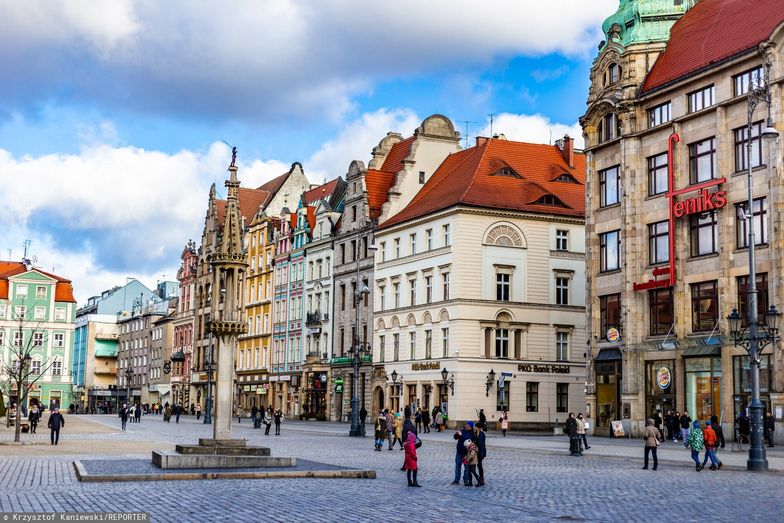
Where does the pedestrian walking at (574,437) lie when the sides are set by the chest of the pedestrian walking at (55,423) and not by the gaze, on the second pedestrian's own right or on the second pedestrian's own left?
on the second pedestrian's own left

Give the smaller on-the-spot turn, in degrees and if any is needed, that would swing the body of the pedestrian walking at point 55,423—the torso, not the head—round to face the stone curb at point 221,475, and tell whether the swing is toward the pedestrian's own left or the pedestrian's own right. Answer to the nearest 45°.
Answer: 0° — they already face it

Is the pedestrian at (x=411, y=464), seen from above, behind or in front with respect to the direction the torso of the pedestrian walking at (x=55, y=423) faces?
in front

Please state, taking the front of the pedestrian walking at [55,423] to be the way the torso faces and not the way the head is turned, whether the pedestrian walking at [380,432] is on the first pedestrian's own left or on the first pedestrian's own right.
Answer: on the first pedestrian's own left

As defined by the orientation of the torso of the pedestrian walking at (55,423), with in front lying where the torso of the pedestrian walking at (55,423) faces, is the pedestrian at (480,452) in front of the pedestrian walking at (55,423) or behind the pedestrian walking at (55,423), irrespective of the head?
in front

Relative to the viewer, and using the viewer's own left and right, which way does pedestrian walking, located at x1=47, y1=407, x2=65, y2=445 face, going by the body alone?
facing the viewer

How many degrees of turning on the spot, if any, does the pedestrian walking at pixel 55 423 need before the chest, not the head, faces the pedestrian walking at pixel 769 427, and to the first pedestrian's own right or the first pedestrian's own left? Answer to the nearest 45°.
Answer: approximately 90° to the first pedestrian's own left
